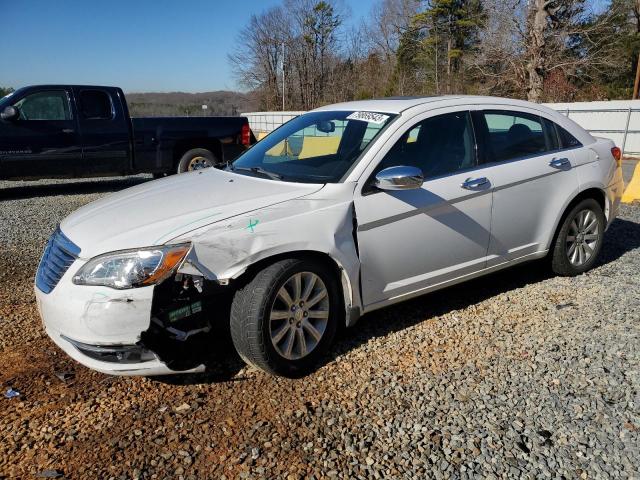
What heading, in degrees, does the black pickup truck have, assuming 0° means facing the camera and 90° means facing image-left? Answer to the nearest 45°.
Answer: approximately 90°

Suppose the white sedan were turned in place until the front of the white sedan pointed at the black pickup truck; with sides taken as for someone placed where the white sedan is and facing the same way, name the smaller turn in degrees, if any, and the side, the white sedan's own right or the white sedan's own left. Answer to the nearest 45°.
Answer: approximately 90° to the white sedan's own right

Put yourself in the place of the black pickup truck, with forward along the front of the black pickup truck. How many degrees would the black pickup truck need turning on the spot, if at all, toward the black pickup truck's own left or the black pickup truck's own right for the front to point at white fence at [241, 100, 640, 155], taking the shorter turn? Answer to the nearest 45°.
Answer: approximately 180°

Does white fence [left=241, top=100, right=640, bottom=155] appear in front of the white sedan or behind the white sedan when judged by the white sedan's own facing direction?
behind

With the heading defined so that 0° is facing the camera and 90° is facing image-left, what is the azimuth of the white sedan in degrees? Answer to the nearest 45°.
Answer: approximately 45°

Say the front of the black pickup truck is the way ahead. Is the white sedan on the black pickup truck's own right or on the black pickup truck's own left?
on the black pickup truck's own left
